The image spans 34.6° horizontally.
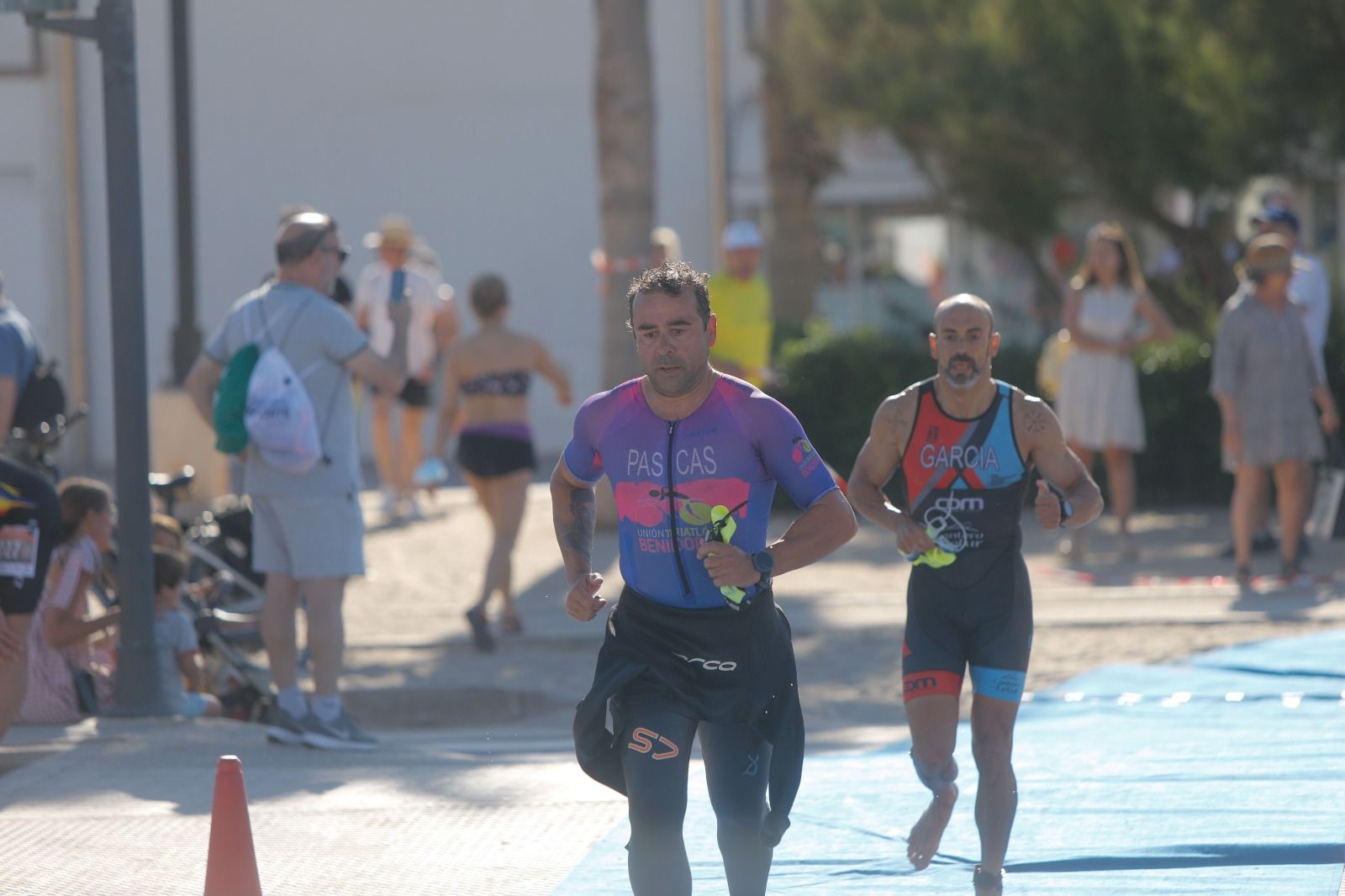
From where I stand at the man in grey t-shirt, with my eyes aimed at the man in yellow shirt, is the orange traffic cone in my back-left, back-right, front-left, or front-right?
back-right

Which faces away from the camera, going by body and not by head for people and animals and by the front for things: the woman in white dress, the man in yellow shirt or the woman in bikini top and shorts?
the woman in bikini top and shorts

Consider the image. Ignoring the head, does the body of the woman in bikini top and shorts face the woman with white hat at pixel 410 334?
yes

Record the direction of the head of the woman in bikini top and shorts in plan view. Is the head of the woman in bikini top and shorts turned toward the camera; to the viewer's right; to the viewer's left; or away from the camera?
away from the camera

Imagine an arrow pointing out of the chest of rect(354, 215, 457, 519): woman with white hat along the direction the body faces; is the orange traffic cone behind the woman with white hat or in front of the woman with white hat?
in front

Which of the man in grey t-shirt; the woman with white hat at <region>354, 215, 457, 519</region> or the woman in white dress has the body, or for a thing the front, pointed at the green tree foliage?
the man in grey t-shirt

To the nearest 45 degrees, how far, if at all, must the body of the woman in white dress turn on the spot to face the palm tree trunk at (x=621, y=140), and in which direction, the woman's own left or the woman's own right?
approximately 135° to the woman's own right

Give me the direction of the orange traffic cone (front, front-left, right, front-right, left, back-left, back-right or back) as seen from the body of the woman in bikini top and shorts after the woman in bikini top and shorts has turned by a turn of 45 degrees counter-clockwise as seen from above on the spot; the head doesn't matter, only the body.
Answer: back-left

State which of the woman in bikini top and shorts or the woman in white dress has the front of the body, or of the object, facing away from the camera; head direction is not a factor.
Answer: the woman in bikini top and shorts

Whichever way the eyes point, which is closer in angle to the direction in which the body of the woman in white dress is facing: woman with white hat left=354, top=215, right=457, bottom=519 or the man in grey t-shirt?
the man in grey t-shirt

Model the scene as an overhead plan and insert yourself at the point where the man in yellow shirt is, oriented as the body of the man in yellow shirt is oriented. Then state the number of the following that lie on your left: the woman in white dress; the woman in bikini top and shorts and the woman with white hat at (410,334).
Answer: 1

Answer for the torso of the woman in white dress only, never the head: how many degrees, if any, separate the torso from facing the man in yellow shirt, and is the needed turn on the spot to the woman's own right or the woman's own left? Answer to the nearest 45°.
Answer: approximately 90° to the woman's own right

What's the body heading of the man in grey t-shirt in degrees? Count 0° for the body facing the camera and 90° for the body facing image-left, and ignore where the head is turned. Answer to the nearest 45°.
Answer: approximately 225°
